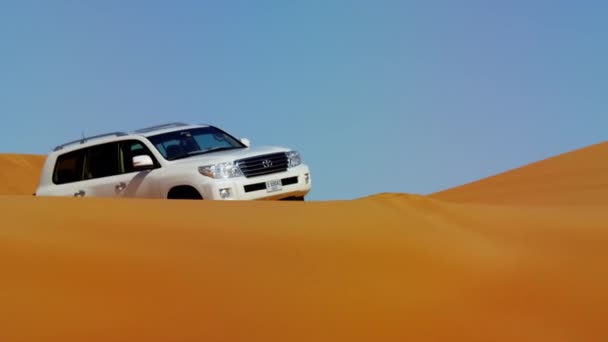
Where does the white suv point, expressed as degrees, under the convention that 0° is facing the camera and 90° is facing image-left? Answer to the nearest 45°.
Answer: approximately 315°

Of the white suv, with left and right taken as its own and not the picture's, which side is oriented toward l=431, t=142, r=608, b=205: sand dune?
left
